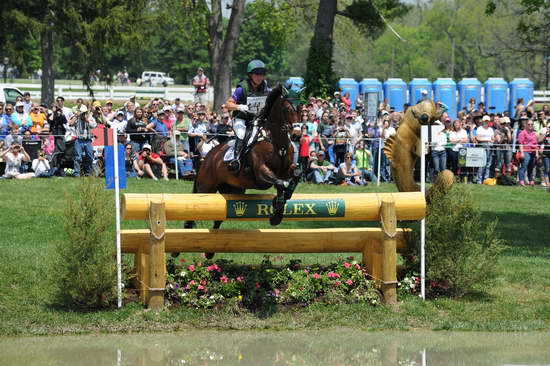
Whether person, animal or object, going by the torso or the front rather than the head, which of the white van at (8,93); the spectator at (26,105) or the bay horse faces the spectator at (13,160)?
the spectator at (26,105)

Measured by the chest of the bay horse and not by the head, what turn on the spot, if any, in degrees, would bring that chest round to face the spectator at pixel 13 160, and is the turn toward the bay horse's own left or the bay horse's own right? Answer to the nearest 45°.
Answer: approximately 180°

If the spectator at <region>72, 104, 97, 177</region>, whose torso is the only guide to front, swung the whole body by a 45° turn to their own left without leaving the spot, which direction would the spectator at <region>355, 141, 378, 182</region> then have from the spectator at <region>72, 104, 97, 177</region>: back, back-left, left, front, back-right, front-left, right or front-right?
front-left

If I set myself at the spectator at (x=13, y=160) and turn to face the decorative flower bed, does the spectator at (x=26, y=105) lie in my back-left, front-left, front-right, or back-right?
back-left

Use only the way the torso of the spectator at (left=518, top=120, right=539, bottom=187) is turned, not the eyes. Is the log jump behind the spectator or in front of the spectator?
in front

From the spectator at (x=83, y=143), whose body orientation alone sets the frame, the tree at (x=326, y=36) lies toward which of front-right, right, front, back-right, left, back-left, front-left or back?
back-left

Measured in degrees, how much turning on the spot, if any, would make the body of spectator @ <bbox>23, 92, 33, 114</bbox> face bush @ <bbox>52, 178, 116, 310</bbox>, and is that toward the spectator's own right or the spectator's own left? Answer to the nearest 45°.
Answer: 0° — they already face it

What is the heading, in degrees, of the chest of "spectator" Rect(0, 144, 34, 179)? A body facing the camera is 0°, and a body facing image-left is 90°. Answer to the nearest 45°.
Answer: approximately 0°

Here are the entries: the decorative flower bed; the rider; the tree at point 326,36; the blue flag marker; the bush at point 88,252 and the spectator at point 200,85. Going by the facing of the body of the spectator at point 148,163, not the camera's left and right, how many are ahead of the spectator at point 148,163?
4

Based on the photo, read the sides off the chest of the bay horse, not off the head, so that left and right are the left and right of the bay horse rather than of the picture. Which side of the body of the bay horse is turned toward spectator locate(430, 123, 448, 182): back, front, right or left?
left

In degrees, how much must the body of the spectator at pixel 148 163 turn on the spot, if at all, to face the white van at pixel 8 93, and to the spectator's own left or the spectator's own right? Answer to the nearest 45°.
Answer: approximately 135° to the spectator's own right

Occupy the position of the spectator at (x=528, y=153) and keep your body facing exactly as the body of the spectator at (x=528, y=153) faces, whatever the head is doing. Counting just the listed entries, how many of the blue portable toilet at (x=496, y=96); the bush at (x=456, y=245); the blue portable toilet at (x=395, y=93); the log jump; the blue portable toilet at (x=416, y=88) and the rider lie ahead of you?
3
